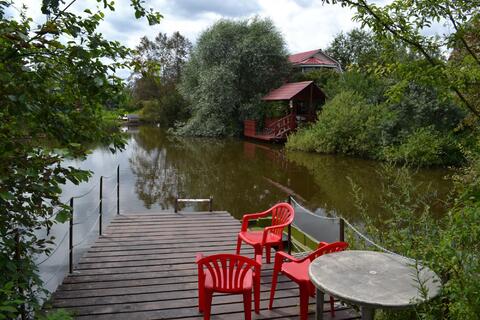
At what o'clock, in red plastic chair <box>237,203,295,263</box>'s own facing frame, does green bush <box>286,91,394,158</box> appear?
The green bush is roughly at 5 o'clock from the red plastic chair.

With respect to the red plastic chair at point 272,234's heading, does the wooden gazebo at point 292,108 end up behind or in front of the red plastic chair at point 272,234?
behind

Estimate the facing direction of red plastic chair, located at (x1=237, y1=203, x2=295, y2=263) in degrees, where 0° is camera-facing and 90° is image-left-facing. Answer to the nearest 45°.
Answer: approximately 45°

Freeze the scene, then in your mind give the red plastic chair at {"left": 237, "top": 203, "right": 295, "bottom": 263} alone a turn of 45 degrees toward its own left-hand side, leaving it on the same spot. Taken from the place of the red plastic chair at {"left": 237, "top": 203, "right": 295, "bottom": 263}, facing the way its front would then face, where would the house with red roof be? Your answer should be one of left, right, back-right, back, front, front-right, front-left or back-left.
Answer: back

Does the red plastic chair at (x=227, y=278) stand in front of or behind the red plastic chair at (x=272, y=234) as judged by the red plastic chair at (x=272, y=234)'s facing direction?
in front
